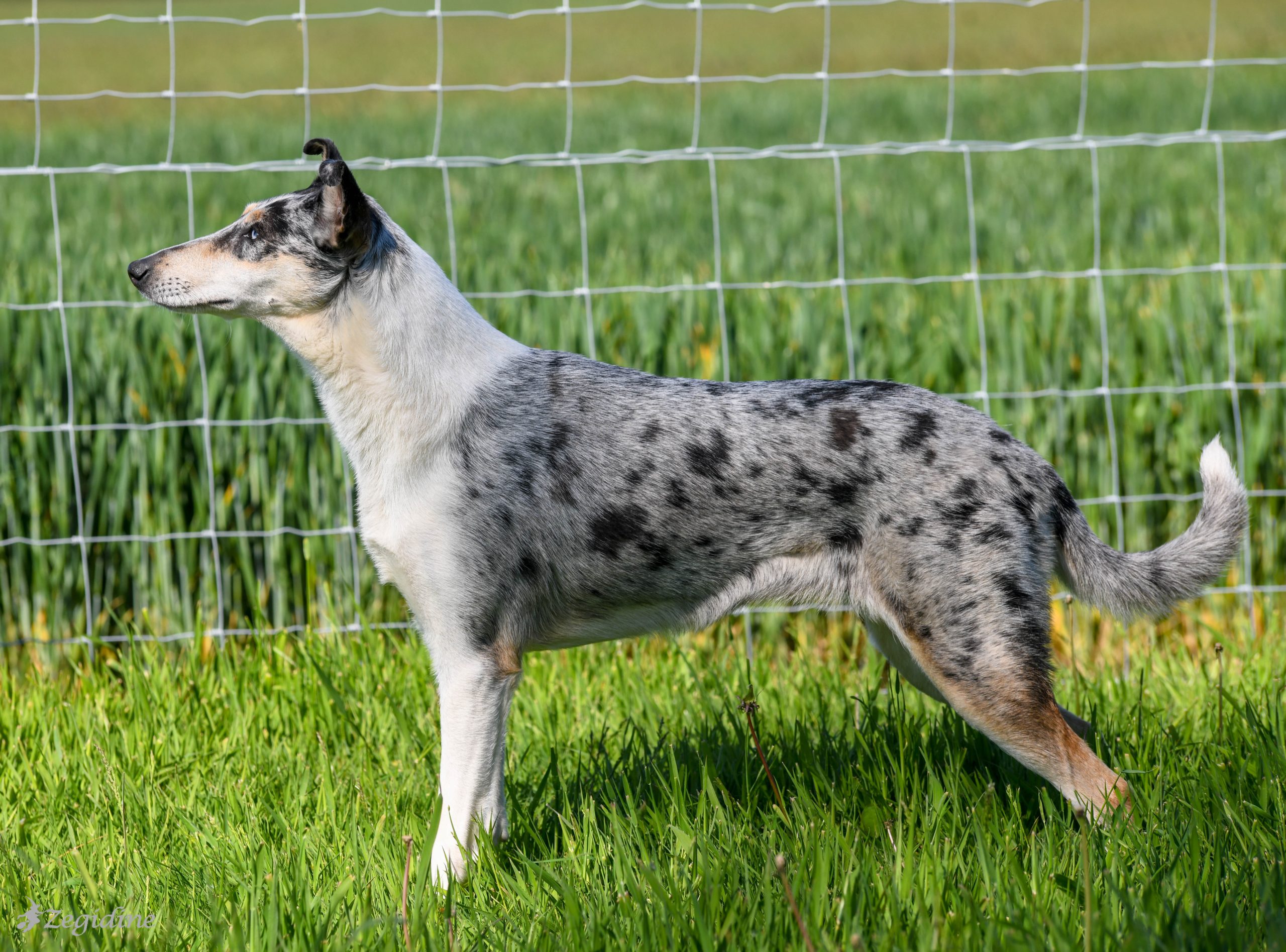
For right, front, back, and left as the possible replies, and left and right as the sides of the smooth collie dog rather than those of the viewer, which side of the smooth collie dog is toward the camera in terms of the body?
left

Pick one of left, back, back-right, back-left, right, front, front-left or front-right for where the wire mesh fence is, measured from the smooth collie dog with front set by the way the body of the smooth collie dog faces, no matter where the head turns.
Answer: right
